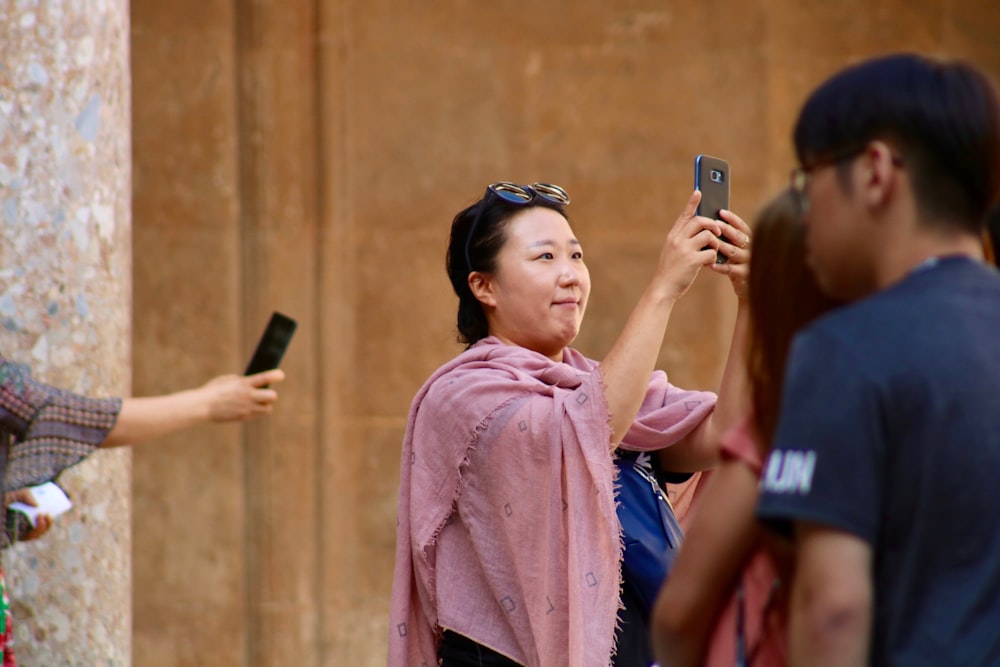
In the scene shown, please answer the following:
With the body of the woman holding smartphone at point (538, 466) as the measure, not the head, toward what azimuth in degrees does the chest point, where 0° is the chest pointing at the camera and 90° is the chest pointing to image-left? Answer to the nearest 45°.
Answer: approximately 315°

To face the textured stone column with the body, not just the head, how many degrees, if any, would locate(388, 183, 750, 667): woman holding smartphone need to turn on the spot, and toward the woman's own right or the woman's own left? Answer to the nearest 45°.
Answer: approximately 135° to the woman's own right
